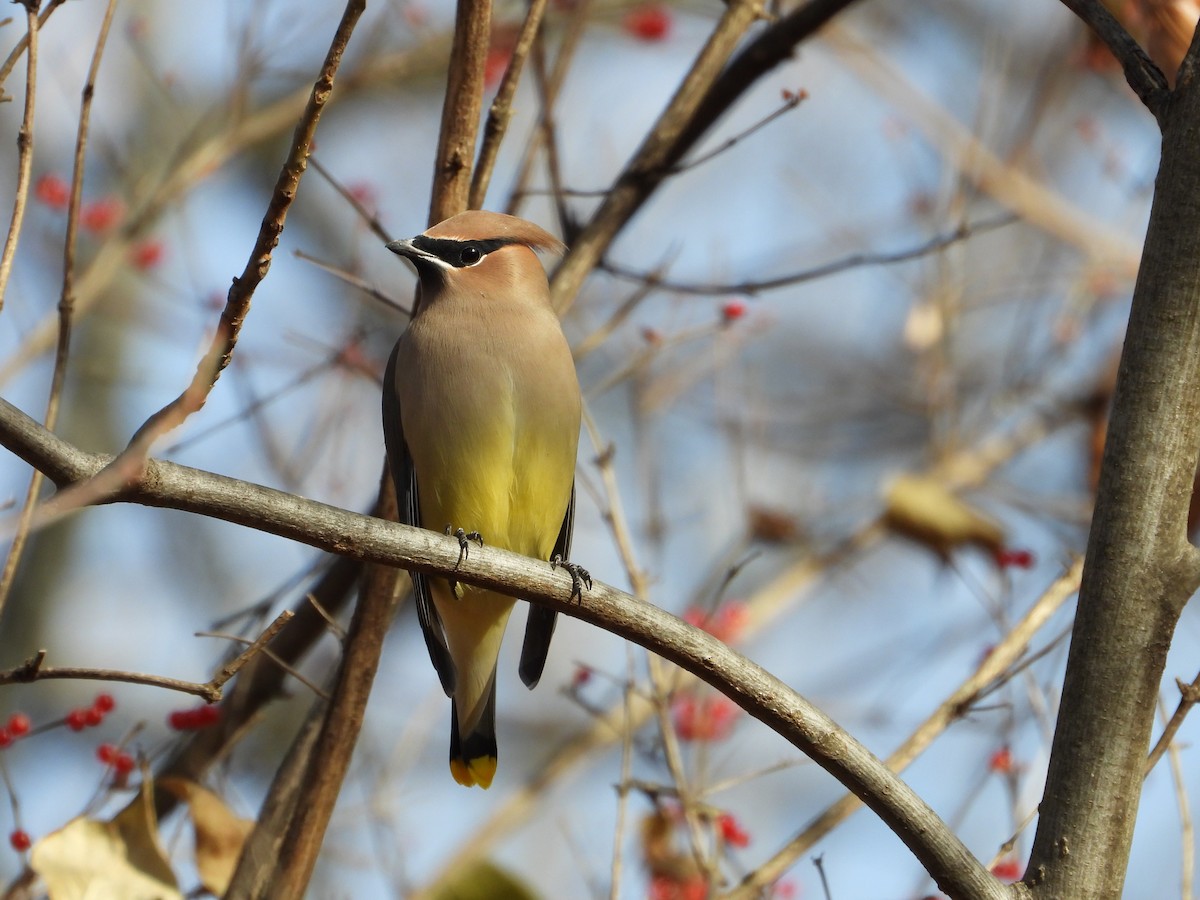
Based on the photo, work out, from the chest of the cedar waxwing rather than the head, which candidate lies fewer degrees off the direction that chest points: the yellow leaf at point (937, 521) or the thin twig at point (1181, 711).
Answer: the thin twig

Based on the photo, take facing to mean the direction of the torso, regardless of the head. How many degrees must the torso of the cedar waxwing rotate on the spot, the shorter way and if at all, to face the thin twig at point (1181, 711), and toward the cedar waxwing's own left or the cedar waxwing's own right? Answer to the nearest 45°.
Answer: approximately 45° to the cedar waxwing's own left

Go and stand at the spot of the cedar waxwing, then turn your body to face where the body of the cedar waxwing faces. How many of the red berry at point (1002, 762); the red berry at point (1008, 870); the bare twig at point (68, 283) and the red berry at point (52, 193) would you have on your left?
2

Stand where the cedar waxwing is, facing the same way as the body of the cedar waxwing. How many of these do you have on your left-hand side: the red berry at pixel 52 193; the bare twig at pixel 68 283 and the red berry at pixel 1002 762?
1

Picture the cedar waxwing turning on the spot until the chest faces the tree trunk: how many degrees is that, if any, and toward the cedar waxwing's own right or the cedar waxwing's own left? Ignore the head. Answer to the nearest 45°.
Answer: approximately 45° to the cedar waxwing's own left

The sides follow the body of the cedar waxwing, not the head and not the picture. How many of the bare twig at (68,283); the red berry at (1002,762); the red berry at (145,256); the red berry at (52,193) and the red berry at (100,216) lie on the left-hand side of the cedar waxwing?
1

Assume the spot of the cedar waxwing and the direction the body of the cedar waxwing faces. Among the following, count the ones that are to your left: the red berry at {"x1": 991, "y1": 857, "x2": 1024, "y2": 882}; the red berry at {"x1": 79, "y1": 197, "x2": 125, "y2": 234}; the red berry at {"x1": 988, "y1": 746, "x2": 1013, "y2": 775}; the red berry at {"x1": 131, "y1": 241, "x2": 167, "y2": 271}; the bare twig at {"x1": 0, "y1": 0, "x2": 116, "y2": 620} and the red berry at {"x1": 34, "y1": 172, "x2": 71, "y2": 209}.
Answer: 2

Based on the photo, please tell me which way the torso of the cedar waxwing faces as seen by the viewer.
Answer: toward the camera

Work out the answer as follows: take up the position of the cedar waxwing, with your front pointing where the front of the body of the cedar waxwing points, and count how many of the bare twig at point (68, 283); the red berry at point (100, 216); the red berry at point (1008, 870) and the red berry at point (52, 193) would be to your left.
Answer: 1
